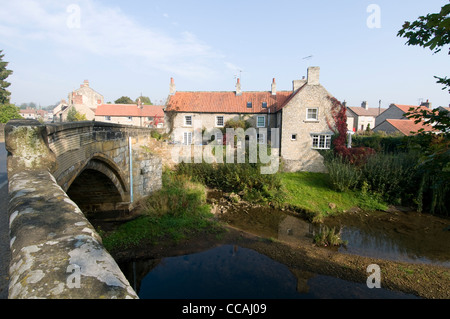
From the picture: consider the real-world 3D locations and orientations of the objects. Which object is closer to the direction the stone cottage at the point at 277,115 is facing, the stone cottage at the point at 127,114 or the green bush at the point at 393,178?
the green bush

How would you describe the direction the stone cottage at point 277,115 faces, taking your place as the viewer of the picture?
facing the viewer

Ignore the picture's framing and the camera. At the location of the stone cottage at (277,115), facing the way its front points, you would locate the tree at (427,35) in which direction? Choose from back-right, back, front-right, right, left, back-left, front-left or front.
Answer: front

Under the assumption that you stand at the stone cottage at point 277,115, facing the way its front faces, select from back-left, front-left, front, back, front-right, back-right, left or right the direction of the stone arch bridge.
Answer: front

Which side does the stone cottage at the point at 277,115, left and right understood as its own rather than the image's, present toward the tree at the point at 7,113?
right

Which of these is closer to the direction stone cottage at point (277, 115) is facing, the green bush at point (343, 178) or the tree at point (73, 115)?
the green bush

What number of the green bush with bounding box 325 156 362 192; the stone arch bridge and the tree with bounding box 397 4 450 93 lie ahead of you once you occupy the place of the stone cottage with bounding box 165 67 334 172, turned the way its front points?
3

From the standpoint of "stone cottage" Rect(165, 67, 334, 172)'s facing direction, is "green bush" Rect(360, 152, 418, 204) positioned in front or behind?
in front

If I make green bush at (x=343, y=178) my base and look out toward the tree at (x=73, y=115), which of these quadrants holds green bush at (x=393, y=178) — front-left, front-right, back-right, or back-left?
back-right

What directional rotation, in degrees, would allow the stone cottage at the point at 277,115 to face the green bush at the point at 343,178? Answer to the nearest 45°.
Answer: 0° — it already faces it

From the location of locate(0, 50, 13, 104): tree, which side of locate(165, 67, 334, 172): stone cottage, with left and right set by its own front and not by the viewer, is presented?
right

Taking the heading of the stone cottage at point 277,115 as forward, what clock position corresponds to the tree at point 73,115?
The tree is roughly at 4 o'clock from the stone cottage.
